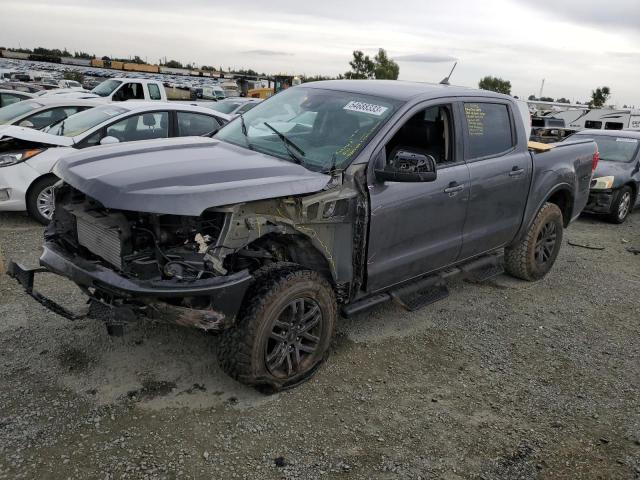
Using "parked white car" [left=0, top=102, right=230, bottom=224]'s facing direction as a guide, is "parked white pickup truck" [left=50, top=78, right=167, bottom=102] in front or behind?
behind

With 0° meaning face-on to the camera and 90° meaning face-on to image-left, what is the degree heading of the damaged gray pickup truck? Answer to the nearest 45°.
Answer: approximately 45°

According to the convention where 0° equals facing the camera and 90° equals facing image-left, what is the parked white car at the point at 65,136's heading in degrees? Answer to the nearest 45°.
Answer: approximately 45°

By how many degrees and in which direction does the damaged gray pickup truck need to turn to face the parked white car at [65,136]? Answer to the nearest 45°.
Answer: approximately 90° to its right

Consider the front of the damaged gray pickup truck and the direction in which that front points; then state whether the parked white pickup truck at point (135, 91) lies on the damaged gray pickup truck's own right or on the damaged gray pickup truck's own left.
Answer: on the damaged gray pickup truck's own right
